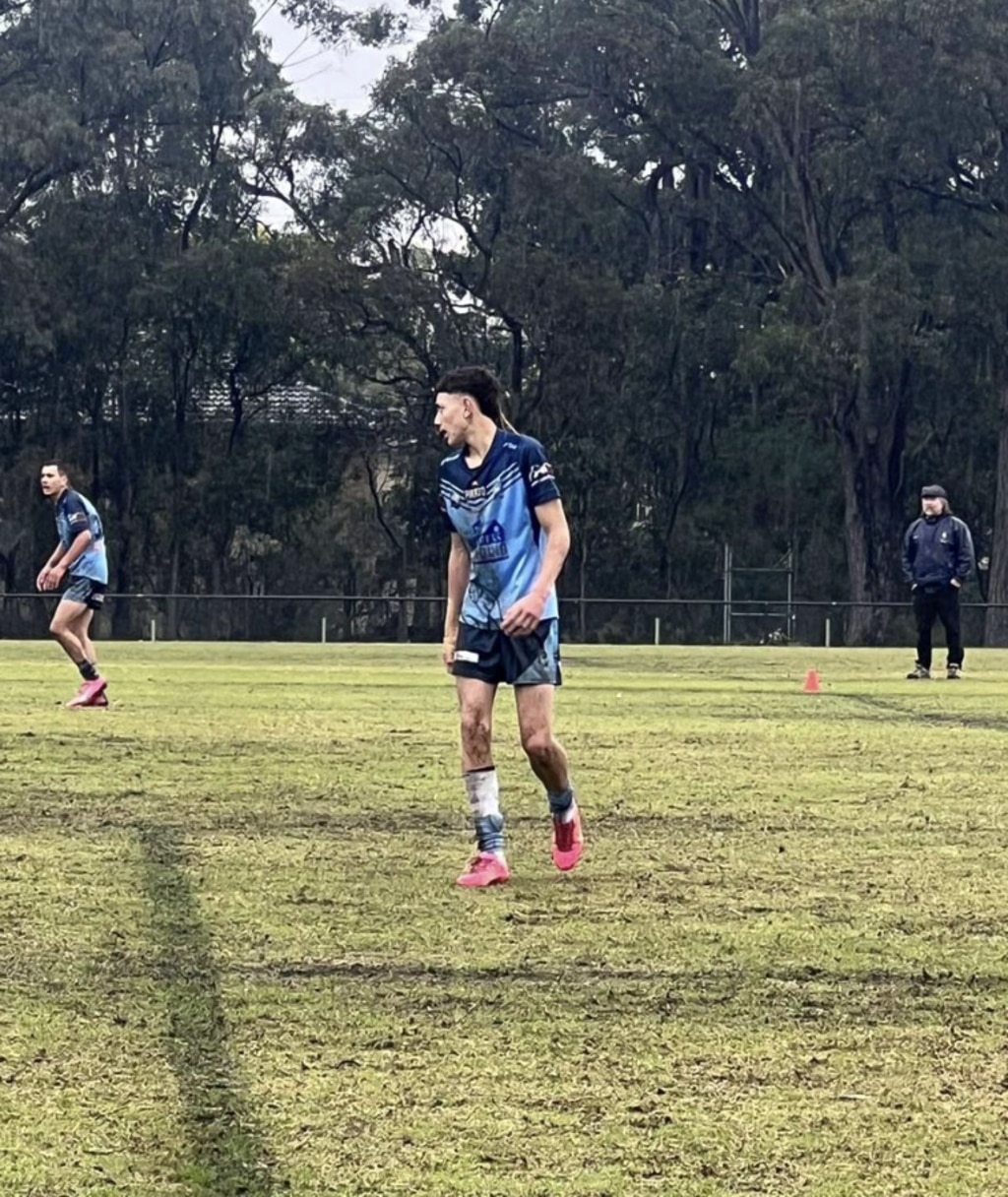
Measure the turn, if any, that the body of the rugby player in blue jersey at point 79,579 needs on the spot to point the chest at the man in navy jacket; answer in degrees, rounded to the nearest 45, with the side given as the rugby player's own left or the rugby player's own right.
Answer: approximately 180°

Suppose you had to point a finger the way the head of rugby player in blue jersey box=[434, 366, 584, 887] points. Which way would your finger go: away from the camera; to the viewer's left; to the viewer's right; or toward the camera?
to the viewer's left

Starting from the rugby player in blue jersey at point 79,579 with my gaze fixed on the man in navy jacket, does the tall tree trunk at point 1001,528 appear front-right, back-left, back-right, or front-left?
front-left

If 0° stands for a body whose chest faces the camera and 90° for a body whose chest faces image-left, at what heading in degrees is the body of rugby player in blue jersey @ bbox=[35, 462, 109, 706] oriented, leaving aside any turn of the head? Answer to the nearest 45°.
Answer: approximately 90°

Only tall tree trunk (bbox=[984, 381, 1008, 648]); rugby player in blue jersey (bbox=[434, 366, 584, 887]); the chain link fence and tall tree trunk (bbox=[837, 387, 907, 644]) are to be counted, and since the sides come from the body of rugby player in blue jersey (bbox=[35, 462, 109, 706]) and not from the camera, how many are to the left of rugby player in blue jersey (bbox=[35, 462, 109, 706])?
1

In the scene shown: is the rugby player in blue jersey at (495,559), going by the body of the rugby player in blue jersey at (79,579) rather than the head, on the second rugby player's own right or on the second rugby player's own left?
on the second rugby player's own left

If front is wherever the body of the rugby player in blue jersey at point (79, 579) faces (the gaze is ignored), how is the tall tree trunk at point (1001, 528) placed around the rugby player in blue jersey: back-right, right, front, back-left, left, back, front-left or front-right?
back-right

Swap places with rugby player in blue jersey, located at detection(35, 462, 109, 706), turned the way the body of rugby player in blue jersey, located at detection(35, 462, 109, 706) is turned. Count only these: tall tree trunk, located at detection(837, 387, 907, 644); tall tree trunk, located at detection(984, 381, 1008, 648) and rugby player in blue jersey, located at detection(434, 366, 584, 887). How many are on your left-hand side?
1
